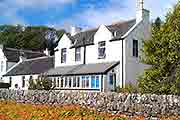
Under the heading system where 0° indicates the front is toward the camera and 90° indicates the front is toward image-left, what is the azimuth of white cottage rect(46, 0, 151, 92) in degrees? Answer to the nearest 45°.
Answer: approximately 45°

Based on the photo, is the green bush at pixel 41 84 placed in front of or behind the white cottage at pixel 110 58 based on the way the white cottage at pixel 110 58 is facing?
in front
